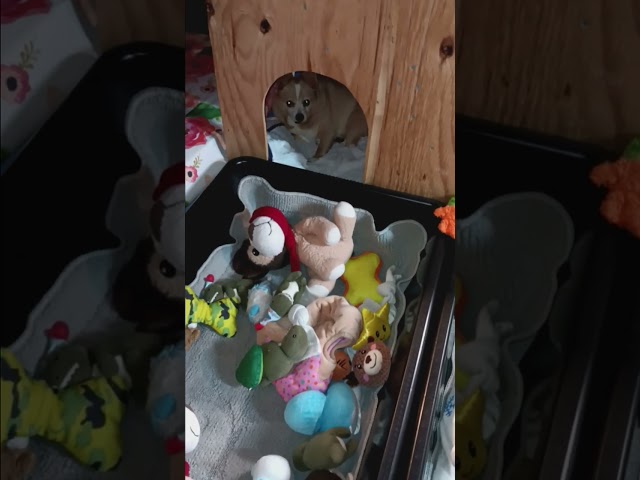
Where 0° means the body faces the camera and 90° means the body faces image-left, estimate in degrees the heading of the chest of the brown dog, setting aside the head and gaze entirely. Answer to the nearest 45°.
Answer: approximately 45°
